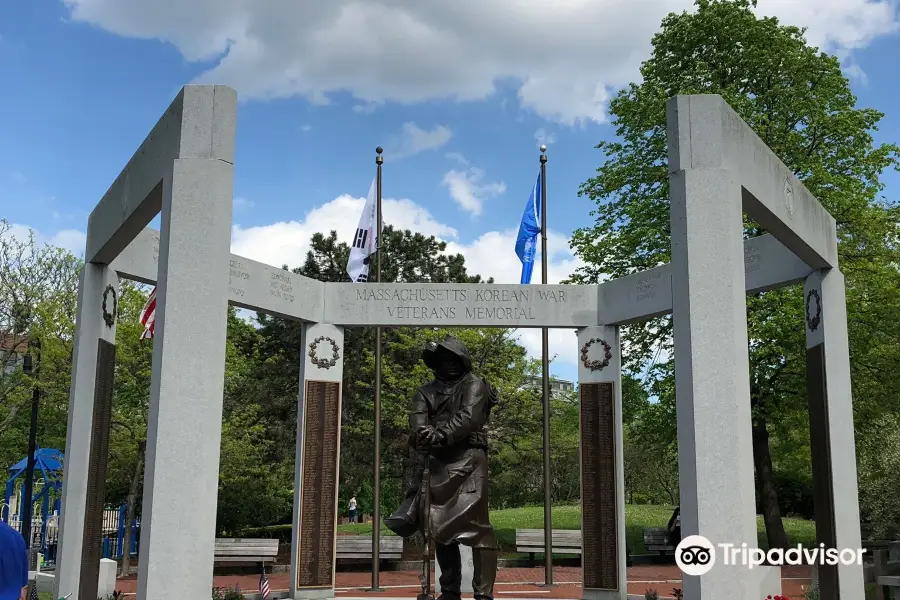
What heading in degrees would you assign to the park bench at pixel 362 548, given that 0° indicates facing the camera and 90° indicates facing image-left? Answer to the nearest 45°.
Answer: approximately 0°

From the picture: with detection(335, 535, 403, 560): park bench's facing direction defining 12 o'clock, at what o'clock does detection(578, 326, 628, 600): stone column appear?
The stone column is roughly at 11 o'clock from the park bench.

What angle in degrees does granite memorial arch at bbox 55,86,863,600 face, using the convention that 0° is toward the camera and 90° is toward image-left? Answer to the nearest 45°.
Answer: approximately 0°

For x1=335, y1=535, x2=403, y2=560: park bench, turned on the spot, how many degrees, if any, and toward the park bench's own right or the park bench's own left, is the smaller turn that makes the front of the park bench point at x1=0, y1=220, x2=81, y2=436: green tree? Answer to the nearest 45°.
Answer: approximately 135° to the park bench's own right

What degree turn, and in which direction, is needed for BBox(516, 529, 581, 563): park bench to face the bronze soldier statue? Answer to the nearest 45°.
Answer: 0° — it already faces it

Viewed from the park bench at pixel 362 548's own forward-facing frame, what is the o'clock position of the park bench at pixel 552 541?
the park bench at pixel 552 541 is roughly at 9 o'clock from the park bench at pixel 362 548.

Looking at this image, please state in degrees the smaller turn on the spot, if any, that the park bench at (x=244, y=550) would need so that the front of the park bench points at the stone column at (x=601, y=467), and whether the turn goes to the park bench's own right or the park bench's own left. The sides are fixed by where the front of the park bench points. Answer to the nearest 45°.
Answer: approximately 45° to the park bench's own left

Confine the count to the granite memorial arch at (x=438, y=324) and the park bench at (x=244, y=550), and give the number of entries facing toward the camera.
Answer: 2

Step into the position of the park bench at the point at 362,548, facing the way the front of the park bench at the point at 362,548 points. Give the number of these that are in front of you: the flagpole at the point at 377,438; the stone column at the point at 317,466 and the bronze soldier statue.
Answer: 3

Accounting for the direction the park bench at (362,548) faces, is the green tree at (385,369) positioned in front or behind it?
behind

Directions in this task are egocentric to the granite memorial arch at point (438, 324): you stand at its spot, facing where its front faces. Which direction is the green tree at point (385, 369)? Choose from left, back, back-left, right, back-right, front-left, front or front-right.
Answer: back

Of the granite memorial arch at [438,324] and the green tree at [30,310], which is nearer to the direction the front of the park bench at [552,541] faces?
the granite memorial arch
